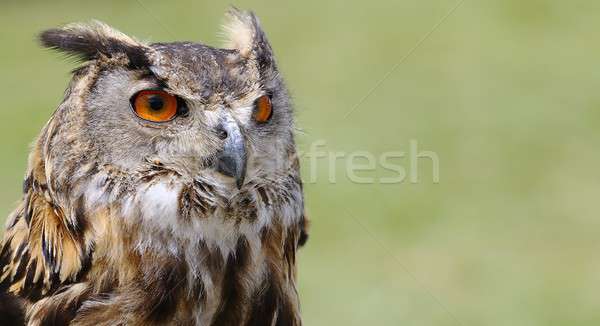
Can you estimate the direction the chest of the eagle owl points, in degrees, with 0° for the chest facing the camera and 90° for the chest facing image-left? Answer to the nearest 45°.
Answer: approximately 315°
